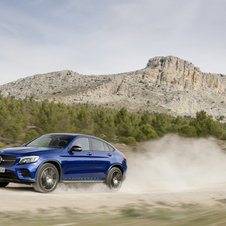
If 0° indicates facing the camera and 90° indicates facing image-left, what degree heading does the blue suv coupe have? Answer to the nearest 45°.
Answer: approximately 45°

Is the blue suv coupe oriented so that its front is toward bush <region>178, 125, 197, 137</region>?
no
